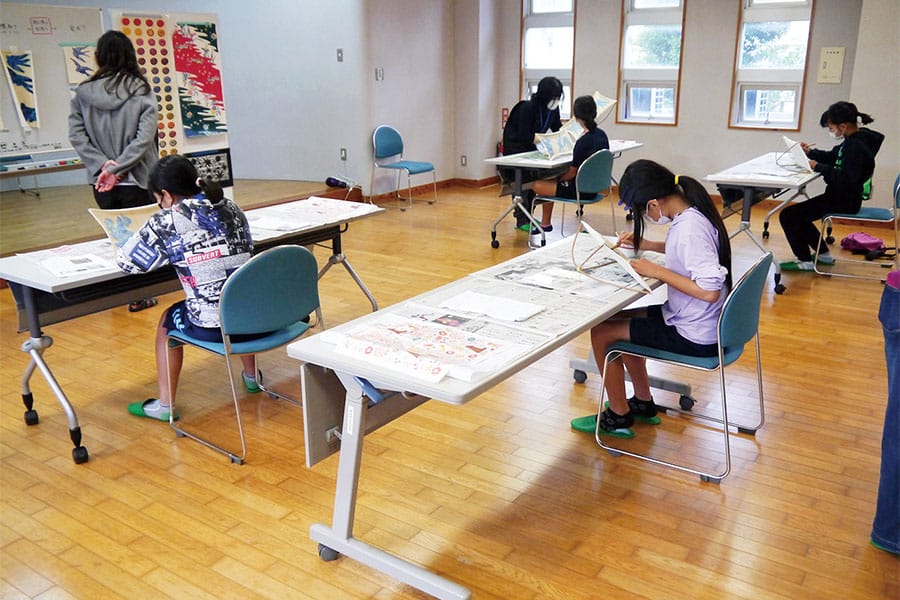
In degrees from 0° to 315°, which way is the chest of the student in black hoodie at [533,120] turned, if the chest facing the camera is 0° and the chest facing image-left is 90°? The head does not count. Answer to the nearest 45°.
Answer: approximately 315°

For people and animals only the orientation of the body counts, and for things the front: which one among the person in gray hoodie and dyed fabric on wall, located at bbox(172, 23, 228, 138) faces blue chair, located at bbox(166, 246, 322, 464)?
the dyed fabric on wall

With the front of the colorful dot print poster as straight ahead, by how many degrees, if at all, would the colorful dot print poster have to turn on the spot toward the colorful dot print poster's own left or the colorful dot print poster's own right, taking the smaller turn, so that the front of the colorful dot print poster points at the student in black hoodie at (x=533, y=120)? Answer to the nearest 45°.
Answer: approximately 90° to the colorful dot print poster's own left

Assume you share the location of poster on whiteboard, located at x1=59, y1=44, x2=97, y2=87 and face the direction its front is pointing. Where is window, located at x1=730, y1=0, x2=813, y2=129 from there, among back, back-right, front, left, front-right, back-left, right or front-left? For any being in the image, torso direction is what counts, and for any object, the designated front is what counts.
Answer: left

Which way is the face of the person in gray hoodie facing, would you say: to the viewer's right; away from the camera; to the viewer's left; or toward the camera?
away from the camera

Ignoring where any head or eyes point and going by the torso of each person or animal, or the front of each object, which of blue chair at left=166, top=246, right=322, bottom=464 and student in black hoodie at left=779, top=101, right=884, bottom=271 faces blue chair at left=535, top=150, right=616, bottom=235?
the student in black hoodie

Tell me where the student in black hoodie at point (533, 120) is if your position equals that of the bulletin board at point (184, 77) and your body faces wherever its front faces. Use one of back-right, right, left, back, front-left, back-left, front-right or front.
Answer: left

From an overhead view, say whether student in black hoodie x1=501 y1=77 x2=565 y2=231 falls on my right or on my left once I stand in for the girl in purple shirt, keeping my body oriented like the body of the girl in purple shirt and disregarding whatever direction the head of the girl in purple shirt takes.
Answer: on my right

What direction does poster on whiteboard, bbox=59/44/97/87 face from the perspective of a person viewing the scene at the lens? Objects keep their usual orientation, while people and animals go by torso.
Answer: facing the viewer

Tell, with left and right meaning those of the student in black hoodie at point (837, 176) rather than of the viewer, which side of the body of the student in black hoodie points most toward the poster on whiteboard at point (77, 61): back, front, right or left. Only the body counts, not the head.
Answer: front

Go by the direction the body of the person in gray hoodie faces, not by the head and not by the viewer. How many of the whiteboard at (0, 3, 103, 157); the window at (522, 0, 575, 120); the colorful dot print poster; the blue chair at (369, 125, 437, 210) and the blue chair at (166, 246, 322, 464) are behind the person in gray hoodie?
1

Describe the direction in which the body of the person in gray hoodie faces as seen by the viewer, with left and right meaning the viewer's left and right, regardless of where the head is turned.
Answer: facing away from the viewer

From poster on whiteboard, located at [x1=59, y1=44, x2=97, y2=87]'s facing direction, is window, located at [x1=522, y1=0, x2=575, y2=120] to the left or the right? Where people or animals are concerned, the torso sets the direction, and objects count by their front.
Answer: on its left

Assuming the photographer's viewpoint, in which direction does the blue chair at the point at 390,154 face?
facing the viewer and to the right of the viewer

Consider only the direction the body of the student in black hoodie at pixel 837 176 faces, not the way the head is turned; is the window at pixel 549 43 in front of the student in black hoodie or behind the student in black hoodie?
in front

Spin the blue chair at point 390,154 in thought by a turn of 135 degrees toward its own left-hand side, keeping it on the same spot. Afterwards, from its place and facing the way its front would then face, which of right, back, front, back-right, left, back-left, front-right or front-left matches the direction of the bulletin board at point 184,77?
back-left

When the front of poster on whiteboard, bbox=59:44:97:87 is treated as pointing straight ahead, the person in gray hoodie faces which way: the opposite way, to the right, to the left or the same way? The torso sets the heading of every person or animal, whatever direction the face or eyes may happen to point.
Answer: the opposite way

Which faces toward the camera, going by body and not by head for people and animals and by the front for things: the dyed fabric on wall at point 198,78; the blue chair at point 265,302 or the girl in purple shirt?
the dyed fabric on wall

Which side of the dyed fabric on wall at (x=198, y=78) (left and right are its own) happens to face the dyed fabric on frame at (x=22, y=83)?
right
